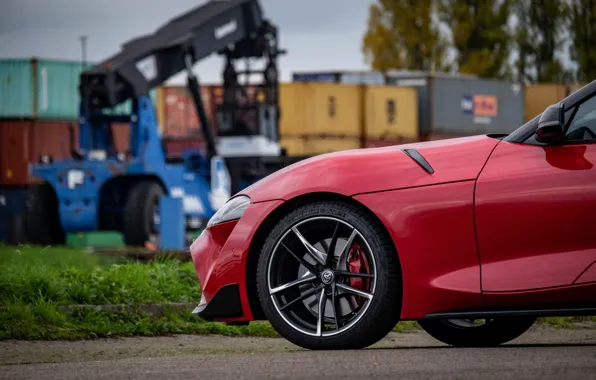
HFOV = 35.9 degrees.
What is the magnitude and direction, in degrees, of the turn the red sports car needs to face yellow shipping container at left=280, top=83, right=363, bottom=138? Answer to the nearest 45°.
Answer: approximately 90° to its right

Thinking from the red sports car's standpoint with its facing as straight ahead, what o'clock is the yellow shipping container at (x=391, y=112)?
The yellow shipping container is roughly at 3 o'clock from the red sports car.

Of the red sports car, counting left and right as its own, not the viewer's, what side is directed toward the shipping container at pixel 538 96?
right

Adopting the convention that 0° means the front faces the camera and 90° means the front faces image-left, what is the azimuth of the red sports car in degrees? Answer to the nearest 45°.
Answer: approximately 90°

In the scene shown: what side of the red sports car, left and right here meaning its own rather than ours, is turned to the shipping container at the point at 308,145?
right

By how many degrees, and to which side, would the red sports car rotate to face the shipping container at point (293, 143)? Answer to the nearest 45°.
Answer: approximately 90° to its right

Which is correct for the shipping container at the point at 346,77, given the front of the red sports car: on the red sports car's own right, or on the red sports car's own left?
on the red sports car's own right

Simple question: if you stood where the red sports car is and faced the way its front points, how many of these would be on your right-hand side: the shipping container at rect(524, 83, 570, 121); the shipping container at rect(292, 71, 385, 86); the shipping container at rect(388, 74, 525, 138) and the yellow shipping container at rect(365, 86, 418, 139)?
4

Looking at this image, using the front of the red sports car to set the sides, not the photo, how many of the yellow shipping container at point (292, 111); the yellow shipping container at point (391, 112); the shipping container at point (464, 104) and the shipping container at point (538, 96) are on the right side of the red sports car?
4

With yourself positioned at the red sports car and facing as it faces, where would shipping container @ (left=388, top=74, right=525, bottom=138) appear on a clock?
The shipping container is roughly at 3 o'clock from the red sports car.

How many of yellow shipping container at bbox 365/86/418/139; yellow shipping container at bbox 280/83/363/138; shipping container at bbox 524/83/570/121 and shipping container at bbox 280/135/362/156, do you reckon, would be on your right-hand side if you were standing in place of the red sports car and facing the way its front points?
4
